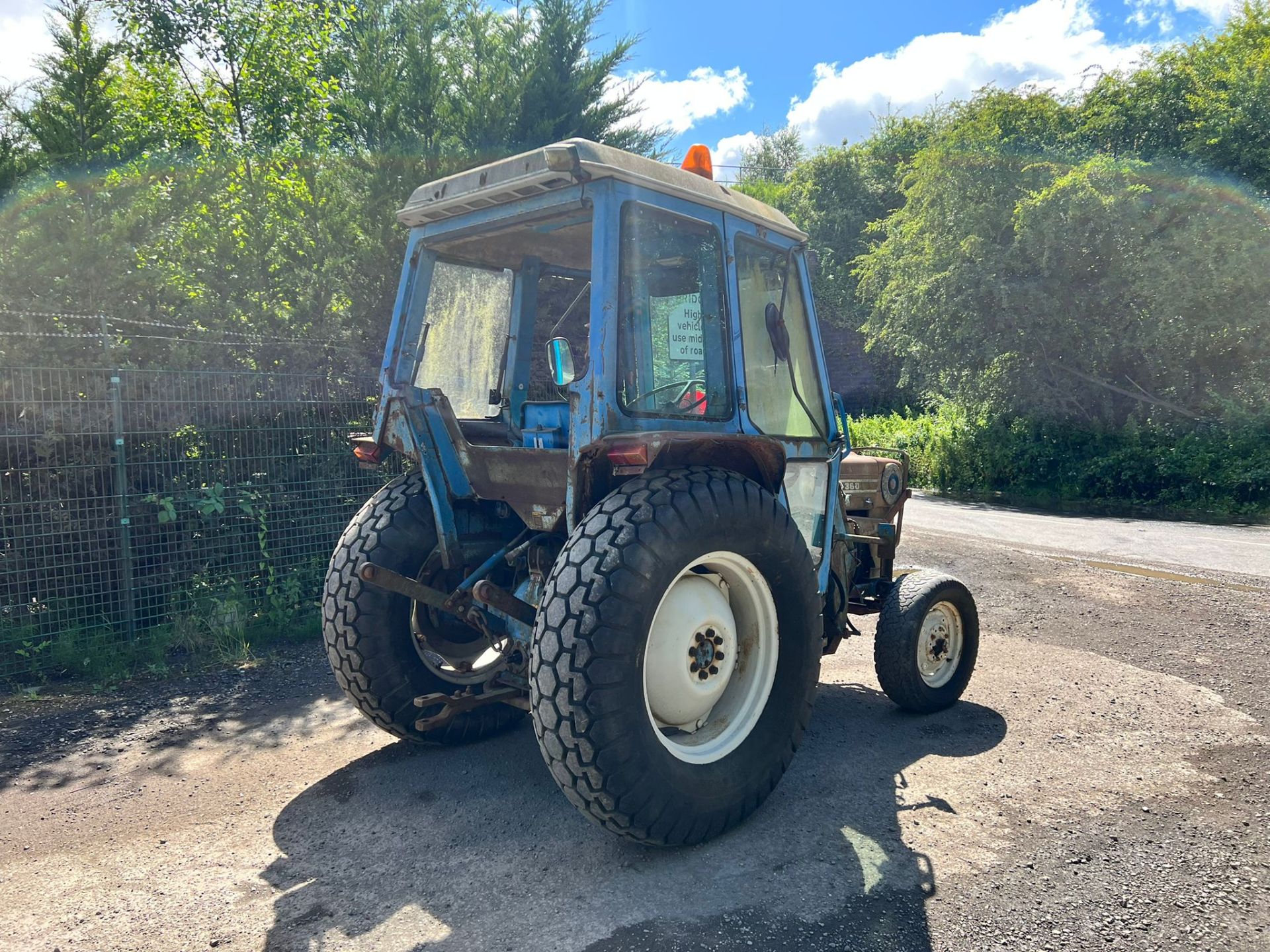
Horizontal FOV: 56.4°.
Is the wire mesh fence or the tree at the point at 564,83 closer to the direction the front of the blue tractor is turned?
the tree

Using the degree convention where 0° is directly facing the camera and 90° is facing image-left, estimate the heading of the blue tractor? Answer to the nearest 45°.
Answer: approximately 225°

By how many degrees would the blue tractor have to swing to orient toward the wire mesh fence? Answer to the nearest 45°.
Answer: approximately 90° to its left

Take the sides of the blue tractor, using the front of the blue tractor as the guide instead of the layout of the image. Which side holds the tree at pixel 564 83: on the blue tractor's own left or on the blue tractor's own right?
on the blue tractor's own left

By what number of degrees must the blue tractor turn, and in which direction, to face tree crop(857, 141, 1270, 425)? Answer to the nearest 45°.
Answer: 0° — it already faces it

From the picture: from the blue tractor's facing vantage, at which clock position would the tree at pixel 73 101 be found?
The tree is roughly at 9 o'clock from the blue tractor.

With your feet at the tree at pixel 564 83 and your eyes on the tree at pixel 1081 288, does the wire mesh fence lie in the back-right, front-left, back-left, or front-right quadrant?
back-right

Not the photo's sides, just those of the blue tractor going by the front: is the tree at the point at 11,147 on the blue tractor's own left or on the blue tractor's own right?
on the blue tractor's own left
